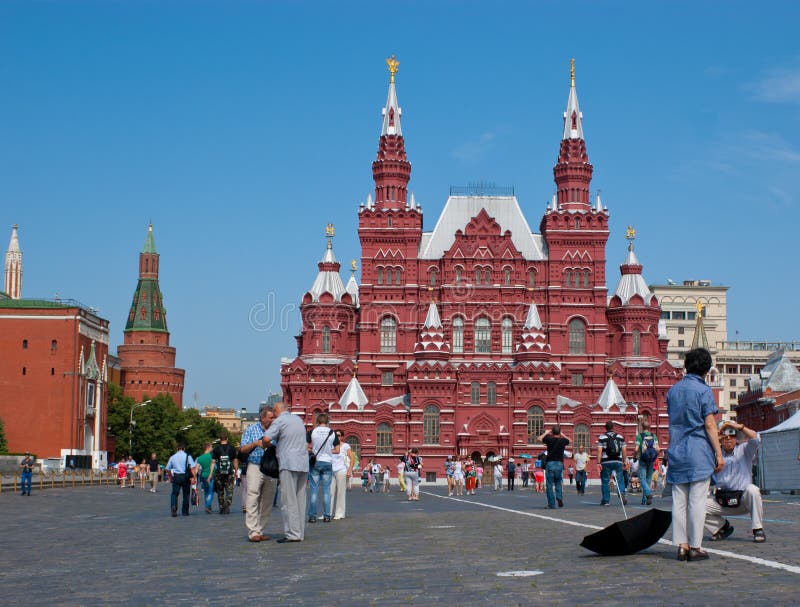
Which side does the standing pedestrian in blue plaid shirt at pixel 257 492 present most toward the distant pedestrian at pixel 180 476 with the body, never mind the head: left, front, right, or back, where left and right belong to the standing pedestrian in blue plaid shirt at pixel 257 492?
left

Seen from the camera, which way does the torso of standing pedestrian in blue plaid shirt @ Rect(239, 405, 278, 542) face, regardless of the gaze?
to the viewer's right

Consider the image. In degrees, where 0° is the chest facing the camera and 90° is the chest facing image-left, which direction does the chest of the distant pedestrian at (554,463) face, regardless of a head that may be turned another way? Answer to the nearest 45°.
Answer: approximately 180°
